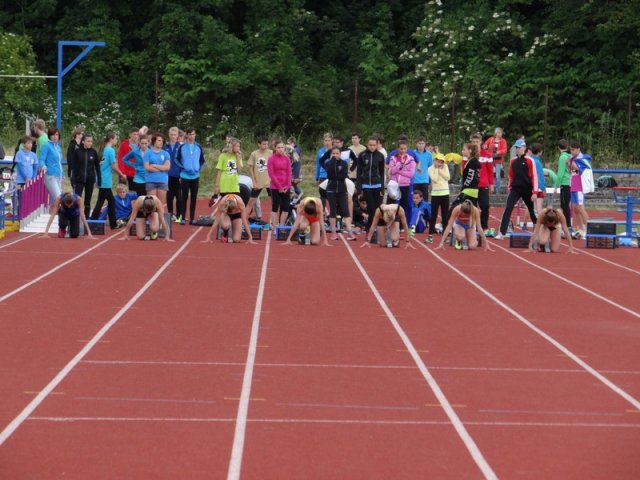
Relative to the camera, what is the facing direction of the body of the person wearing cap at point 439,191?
toward the camera

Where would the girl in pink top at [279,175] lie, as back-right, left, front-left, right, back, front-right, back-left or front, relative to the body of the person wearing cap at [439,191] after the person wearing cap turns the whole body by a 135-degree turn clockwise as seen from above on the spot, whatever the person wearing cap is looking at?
front-left

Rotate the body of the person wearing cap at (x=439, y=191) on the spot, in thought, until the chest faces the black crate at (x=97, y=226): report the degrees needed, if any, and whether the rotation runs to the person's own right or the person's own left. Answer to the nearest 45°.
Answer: approximately 90° to the person's own right

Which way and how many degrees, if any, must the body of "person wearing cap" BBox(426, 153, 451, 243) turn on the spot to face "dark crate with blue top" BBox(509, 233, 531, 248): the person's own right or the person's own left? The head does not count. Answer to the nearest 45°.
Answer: approximately 45° to the person's own left

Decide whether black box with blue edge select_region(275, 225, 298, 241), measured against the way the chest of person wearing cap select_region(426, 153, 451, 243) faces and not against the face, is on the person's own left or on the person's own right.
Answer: on the person's own right

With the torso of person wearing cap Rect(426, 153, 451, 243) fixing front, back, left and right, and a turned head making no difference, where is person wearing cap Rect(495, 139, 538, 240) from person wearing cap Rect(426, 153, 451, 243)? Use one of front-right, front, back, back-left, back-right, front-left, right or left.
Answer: left

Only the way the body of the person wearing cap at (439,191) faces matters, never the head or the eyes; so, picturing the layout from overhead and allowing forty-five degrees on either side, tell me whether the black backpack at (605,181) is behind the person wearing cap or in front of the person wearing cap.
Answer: behind

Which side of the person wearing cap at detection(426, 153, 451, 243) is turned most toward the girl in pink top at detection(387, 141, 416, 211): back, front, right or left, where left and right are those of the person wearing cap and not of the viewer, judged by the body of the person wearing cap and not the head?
right
